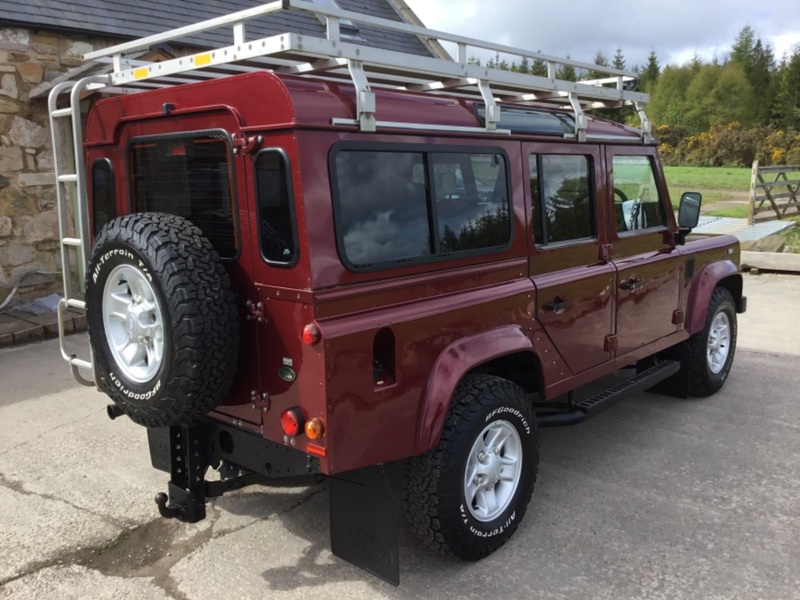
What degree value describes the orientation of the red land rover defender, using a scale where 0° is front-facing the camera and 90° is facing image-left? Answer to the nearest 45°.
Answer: approximately 225°

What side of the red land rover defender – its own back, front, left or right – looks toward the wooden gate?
front

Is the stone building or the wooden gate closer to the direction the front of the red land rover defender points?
the wooden gate

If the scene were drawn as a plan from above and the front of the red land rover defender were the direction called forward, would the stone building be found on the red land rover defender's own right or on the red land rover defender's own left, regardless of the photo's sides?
on the red land rover defender's own left
